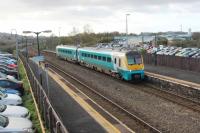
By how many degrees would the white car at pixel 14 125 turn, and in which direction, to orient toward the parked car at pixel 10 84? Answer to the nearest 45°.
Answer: approximately 90° to its left

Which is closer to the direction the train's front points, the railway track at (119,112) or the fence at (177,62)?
the railway track

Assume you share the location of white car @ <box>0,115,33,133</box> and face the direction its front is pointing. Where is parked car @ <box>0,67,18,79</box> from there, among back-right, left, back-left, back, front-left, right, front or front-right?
left

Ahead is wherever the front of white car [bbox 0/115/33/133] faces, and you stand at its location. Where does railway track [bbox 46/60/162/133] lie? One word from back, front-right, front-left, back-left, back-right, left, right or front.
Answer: front-left

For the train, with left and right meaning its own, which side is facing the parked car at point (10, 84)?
right

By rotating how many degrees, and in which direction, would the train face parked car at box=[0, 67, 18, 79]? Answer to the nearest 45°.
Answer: approximately 135° to its right

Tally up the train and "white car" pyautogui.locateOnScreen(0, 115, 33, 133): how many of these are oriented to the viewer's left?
0

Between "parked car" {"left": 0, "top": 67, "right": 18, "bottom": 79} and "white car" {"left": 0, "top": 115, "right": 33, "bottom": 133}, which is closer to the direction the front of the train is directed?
the white car

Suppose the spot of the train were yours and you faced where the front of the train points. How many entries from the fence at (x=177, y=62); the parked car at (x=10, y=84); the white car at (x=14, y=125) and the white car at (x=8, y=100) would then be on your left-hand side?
1

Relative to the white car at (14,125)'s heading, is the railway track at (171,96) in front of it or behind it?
in front

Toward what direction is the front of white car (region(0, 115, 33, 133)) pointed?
to the viewer's right

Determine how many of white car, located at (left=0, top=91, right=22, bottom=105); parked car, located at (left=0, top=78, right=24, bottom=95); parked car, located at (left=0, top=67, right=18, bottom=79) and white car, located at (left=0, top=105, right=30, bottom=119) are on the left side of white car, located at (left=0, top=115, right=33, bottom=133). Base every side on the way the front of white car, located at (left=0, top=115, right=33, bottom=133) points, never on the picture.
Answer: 4
